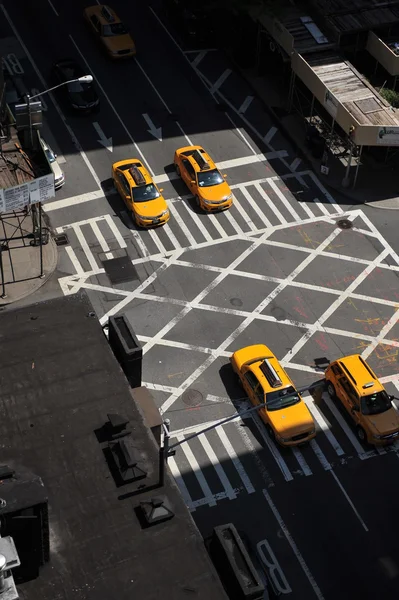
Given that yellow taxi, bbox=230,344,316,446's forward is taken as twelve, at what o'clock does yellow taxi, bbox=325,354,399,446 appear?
yellow taxi, bbox=325,354,399,446 is roughly at 10 o'clock from yellow taxi, bbox=230,344,316,446.

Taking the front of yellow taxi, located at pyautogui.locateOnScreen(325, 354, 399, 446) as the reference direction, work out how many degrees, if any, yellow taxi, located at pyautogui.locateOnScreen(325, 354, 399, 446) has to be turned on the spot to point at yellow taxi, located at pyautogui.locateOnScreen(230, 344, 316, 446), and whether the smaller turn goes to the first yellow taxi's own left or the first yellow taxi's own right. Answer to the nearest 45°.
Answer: approximately 90° to the first yellow taxi's own right

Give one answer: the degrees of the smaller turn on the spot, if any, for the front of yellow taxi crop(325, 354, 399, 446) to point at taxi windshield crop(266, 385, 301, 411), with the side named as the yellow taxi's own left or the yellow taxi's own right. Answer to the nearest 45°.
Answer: approximately 90° to the yellow taxi's own right

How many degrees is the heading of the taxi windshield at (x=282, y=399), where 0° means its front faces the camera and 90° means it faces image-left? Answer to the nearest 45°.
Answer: approximately 315°

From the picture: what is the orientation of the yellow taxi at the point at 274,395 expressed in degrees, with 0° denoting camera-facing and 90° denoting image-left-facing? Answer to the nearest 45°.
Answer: approximately 315°

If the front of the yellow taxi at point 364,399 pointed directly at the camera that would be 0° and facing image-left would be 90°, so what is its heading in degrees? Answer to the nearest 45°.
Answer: approximately 315°
